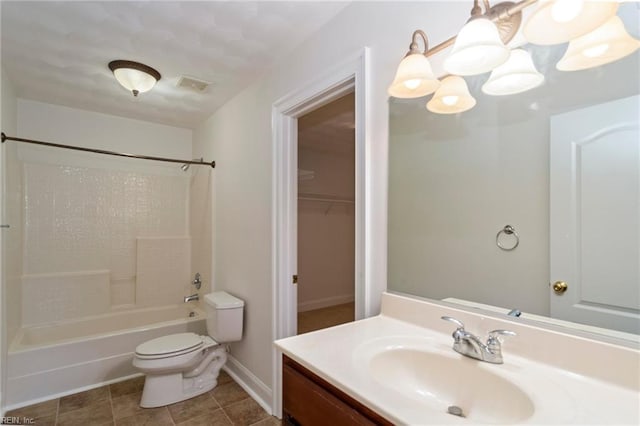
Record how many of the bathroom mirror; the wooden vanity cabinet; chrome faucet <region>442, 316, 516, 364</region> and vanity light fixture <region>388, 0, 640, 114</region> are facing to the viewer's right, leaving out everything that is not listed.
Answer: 0

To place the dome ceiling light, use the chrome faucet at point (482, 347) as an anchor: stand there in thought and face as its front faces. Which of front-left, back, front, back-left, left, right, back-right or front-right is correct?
front-right

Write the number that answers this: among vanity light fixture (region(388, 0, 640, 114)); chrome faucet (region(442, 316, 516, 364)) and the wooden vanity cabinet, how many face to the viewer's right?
0

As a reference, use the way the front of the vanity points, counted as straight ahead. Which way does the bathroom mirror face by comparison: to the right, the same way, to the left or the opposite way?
the same way

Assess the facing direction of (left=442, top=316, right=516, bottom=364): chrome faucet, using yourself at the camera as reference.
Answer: facing the viewer and to the left of the viewer

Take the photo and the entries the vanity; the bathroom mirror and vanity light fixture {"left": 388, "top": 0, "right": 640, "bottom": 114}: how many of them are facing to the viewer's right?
0

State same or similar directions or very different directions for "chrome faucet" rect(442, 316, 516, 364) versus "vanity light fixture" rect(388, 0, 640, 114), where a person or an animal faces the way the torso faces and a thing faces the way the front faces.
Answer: same or similar directions

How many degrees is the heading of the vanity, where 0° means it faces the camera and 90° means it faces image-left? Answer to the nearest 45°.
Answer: approximately 45°

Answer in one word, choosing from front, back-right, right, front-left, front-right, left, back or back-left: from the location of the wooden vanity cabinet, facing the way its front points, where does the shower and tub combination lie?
right

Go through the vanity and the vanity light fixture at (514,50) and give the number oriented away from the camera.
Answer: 0

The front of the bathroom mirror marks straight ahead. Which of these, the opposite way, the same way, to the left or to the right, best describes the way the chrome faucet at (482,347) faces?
the same way

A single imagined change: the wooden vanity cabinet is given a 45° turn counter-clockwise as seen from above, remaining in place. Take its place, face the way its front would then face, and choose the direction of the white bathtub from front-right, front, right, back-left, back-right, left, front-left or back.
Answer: back-right

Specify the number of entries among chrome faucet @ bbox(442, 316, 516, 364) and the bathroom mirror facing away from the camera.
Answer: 0
